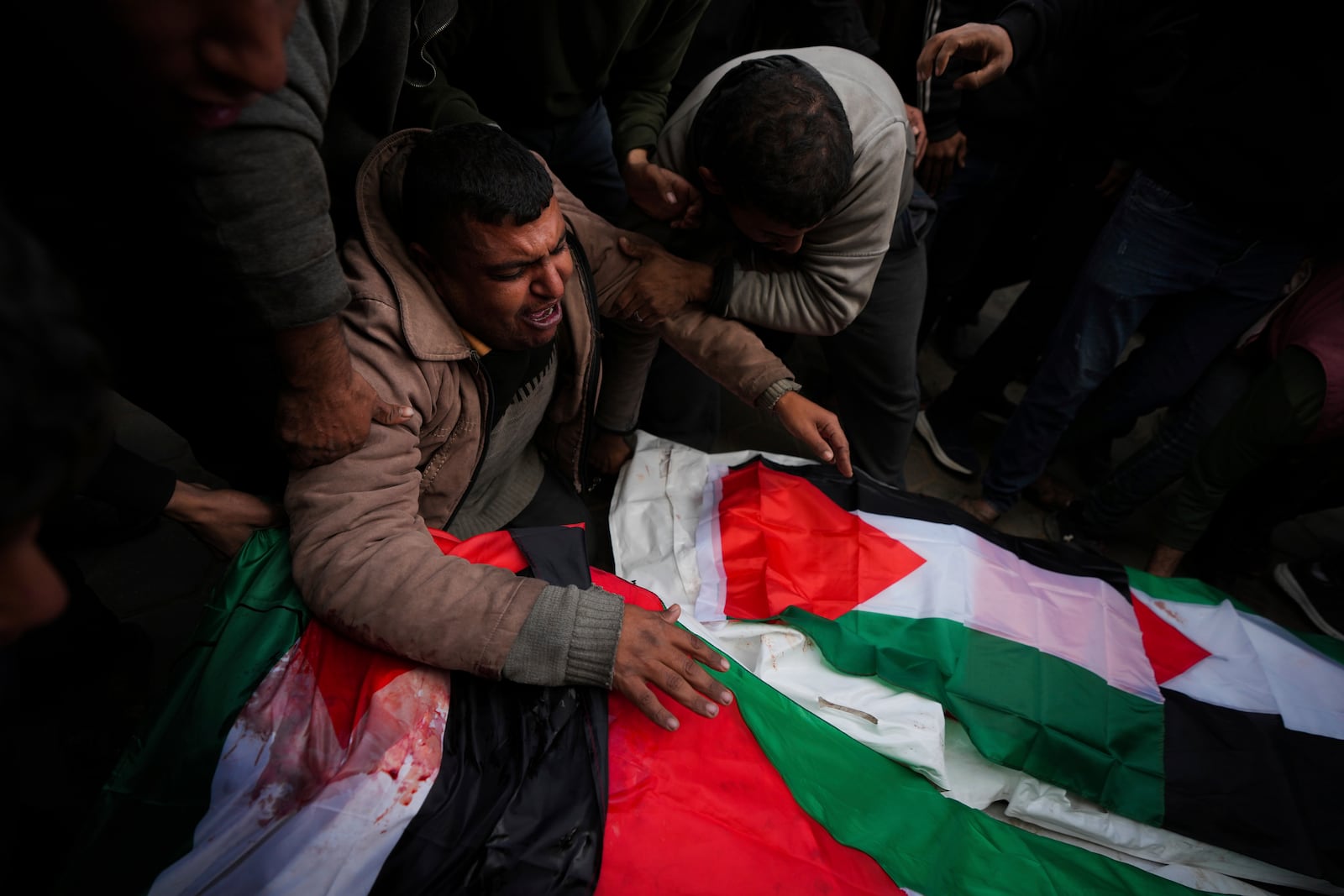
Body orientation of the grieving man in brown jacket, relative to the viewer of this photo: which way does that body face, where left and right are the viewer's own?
facing the viewer and to the right of the viewer

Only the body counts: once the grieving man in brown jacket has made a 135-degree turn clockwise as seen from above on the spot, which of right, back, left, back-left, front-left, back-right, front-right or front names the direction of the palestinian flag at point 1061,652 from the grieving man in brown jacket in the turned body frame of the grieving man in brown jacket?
back

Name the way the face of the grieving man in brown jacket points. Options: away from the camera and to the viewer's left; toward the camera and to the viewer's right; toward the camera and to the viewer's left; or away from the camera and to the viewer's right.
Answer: toward the camera and to the viewer's right
